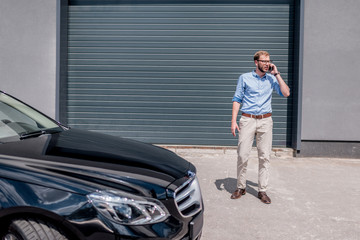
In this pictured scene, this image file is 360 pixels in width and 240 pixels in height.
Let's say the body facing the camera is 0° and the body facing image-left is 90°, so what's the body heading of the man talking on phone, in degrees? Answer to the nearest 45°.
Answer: approximately 0°

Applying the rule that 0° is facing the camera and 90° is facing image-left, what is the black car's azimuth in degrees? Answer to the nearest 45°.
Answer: approximately 315°

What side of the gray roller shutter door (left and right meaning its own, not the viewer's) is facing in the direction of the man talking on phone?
front

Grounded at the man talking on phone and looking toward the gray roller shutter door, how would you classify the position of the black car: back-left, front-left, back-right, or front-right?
back-left

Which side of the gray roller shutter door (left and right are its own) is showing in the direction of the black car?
front

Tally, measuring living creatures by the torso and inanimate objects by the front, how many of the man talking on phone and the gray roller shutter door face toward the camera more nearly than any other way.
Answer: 2

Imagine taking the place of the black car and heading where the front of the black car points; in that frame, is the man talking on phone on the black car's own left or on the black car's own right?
on the black car's own left

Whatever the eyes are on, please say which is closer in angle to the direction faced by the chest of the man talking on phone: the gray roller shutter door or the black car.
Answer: the black car

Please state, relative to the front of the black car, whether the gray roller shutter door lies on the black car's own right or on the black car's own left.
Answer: on the black car's own left

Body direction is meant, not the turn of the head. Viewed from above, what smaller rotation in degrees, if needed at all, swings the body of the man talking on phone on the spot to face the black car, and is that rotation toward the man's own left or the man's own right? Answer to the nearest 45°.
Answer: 0° — they already face it
